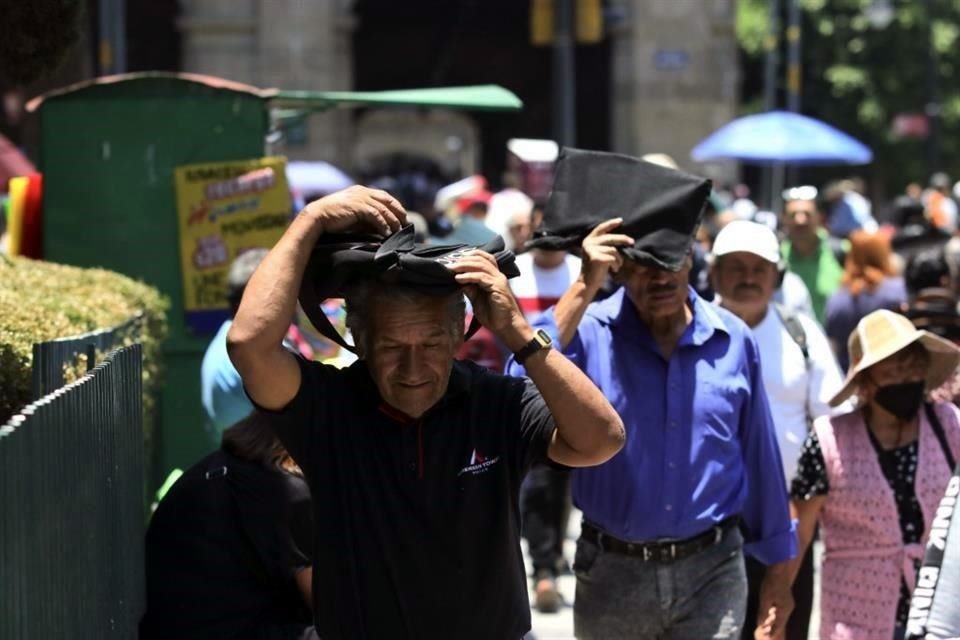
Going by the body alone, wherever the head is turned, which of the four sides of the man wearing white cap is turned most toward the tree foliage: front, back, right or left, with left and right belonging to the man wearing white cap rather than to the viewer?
back

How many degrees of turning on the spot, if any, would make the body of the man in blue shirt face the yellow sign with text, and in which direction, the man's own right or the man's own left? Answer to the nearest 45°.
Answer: approximately 135° to the man's own right

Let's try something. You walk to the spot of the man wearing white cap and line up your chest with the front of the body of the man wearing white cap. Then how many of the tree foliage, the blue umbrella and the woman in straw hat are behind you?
2

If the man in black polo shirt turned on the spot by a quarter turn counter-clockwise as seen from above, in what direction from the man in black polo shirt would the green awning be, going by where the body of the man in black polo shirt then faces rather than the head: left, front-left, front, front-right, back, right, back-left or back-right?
left

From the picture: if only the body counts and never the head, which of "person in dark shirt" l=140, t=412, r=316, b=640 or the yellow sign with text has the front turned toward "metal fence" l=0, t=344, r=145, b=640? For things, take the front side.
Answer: the yellow sign with text
